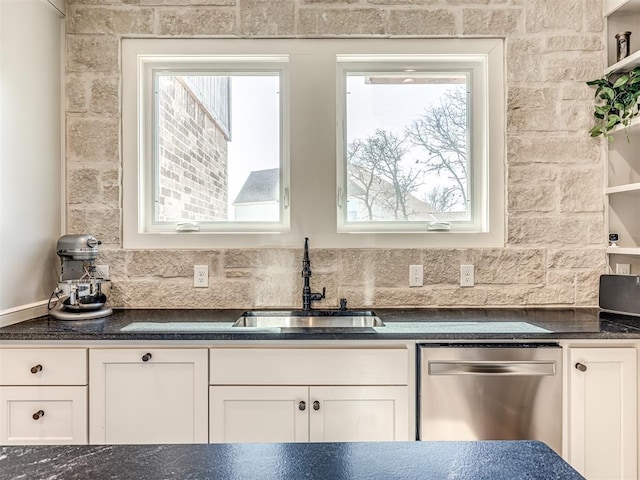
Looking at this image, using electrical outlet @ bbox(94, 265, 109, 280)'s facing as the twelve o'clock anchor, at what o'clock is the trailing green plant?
The trailing green plant is roughly at 10 o'clock from the electrical outlet.

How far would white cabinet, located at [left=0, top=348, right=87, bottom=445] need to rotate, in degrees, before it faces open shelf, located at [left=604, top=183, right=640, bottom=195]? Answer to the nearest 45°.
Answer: approximately 45° to its left

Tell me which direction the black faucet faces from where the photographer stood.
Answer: facing the viewer

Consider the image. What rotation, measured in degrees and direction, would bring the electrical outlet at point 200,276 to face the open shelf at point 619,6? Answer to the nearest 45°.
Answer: approximately 90° to its left

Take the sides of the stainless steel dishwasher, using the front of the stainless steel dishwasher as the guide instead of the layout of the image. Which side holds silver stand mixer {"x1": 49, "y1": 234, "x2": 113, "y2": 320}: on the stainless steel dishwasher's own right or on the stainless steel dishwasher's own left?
on the stainless steel dishwasher's own right

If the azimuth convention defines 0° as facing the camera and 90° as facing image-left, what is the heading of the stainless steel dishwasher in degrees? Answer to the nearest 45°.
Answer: approximately 0°

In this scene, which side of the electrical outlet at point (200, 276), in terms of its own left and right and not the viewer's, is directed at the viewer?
front

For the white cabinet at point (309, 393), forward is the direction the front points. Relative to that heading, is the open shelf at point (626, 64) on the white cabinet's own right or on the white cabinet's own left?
on the white cabinet's own left

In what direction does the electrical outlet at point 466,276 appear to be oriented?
toward the camera

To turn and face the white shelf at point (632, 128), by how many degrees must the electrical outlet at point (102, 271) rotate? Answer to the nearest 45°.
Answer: approximately 45° to its left

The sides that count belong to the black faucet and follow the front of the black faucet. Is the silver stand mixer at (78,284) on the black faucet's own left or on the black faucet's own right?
on the black faucet's own right

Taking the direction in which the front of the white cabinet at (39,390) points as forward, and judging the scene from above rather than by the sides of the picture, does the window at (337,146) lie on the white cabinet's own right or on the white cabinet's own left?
on the white cabinet's own left
